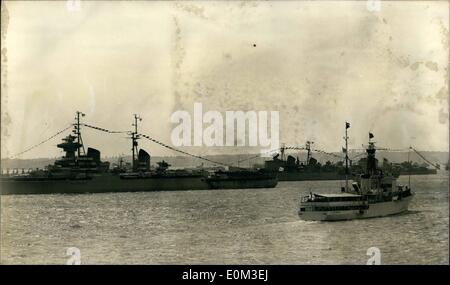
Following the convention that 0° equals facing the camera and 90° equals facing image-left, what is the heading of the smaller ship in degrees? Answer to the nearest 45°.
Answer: approximately 225°
